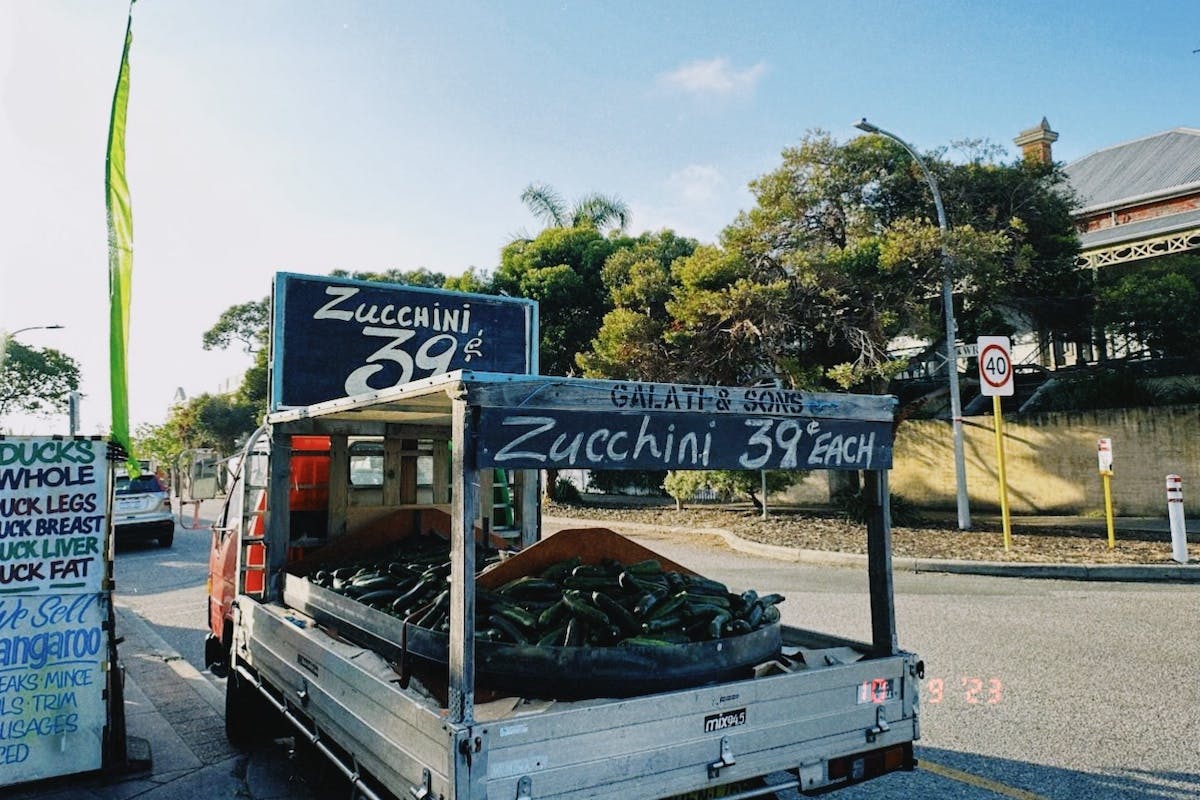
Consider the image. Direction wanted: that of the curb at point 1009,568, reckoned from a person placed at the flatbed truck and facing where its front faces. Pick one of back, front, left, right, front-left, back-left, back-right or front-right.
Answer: right

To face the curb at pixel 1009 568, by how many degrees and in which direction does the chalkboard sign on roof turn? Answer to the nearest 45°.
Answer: approximately 45° to its left

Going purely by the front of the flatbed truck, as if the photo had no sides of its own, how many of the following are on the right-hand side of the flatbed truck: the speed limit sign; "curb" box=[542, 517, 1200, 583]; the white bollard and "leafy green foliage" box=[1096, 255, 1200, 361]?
4

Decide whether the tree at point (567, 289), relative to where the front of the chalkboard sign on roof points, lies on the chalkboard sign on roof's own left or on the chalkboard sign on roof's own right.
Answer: on the chalkboard sign on roof's own left

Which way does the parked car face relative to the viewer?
away from the camera

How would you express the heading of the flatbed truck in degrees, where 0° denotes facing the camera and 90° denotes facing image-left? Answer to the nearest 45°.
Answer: approximately 135°

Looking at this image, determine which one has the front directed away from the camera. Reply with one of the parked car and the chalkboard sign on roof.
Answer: the parked car

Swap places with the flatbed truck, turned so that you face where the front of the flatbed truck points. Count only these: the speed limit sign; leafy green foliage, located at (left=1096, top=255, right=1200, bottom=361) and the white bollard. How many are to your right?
3

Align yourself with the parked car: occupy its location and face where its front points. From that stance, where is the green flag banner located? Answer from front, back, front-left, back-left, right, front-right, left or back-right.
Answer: back

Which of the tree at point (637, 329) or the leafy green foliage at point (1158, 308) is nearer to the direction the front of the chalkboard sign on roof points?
the leafy green foliage

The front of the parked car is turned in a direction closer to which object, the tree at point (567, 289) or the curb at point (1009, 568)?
the tree

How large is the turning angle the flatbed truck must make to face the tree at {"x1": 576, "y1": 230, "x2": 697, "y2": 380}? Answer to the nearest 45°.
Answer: approximately 45° to its right

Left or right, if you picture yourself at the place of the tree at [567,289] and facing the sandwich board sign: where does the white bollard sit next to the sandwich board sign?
left

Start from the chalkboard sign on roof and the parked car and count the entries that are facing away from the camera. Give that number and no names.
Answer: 1

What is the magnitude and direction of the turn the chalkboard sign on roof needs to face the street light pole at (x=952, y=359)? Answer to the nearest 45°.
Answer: approximately 90° to its left

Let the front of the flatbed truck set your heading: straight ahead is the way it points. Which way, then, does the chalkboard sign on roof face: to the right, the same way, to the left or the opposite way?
the opposite way

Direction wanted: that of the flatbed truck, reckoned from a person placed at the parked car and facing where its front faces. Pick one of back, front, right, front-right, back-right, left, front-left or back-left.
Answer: back

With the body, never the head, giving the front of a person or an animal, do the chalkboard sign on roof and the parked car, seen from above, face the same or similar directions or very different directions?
very different directions

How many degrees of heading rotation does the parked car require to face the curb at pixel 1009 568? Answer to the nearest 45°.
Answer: approximately 135° to its right
